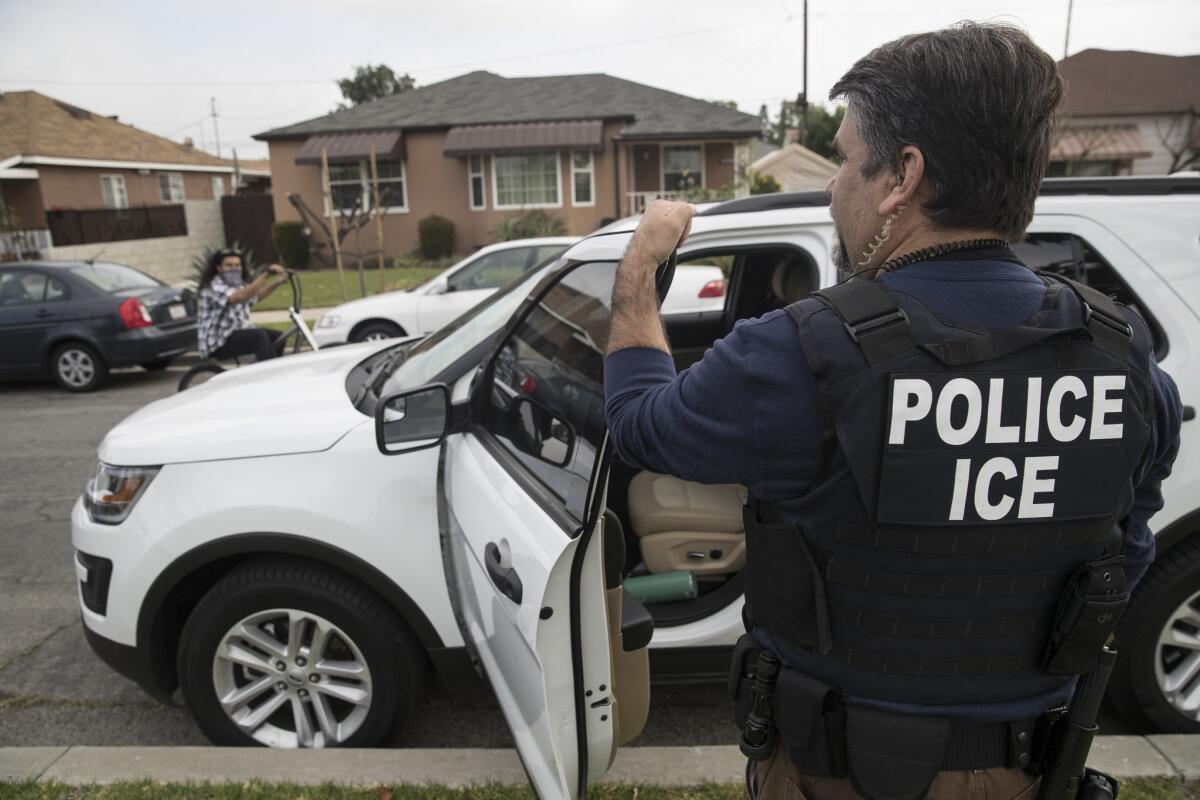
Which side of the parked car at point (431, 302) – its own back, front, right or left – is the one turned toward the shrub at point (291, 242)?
right

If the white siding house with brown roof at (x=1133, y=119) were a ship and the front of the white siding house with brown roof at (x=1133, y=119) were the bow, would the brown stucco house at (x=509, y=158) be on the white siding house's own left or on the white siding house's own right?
on the white siding house's own right

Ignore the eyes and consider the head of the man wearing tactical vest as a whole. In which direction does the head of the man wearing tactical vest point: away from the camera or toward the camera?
away from the camera

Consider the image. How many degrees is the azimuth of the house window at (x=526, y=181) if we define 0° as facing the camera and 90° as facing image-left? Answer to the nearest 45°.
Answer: approximately 0°

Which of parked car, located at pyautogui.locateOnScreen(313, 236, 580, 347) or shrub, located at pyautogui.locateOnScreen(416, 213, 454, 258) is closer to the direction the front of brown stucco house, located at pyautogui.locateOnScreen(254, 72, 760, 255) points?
the parked car

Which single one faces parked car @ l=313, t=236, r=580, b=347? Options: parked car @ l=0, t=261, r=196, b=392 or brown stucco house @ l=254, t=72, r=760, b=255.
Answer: the brown stucco house

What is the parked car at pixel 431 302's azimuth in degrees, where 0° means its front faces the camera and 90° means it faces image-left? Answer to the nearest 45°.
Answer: approximately 90°

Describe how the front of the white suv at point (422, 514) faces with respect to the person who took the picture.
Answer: facing to the left of the viewer

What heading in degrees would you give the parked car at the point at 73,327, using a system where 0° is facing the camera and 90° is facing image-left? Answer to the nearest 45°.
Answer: approximately 135°

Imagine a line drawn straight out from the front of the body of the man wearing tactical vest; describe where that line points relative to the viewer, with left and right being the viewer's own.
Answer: facing away from the viewer and to the left of the viewer
